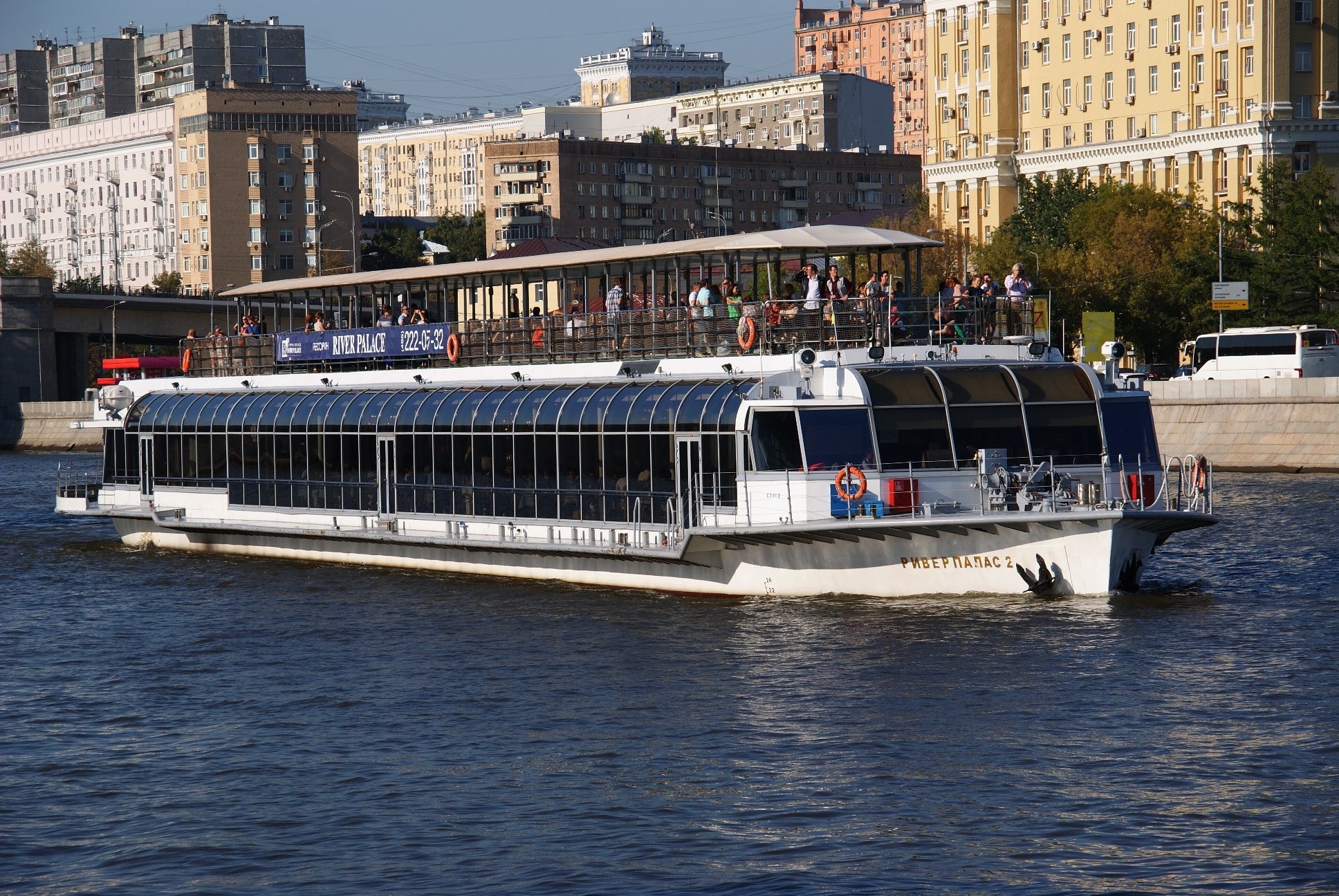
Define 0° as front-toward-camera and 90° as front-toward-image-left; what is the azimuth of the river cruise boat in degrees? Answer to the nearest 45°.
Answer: approximately 315°
